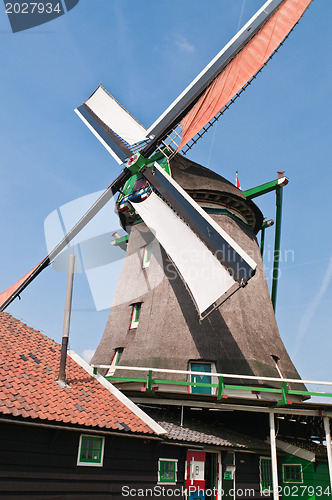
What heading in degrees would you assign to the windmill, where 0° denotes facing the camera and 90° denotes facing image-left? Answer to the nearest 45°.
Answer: approximately 45°
